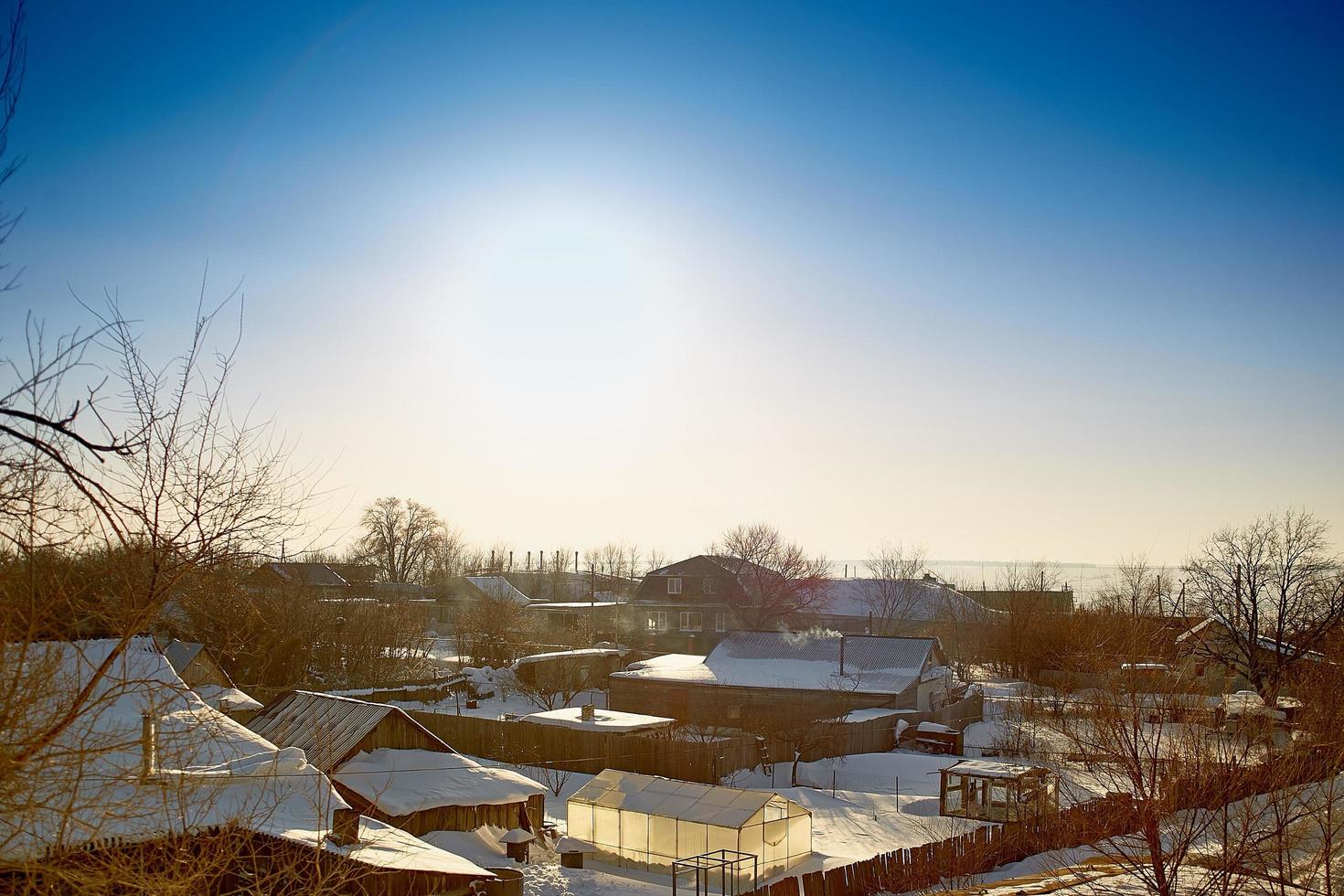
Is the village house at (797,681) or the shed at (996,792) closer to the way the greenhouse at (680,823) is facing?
the shed

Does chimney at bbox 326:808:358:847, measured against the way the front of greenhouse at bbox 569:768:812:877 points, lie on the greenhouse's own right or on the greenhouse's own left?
on the greenhouse's own right

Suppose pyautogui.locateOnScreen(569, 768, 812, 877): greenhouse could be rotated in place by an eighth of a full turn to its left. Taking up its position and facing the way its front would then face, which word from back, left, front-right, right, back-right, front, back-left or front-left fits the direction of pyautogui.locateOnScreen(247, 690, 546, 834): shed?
back

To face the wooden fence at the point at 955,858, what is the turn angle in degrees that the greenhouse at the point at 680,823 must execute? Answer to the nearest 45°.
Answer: approximately 45° to its left

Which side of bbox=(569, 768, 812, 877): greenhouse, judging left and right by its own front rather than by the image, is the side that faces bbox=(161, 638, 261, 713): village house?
back

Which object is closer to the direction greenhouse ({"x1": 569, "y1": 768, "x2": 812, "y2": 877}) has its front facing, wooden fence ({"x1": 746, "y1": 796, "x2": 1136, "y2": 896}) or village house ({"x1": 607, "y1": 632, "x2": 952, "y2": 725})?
the wooden fence

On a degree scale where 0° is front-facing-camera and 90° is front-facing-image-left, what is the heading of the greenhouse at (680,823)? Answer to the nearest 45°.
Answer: approximately 315°

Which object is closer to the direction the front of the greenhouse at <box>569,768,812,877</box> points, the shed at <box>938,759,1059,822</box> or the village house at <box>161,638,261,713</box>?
the shed
